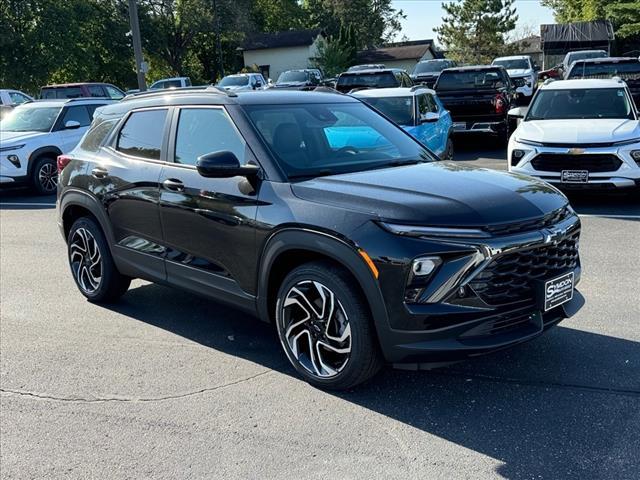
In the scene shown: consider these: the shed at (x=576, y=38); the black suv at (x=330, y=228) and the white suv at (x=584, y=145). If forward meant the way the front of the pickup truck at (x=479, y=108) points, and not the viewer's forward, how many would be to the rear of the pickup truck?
2

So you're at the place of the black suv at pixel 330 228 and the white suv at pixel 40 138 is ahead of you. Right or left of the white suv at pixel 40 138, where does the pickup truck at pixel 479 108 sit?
right

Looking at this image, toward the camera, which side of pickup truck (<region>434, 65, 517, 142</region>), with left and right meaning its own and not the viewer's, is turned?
back

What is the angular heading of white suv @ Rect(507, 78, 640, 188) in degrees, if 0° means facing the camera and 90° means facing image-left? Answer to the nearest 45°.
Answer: approximately 0°

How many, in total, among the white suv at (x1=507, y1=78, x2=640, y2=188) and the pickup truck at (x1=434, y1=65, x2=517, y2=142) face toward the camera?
1

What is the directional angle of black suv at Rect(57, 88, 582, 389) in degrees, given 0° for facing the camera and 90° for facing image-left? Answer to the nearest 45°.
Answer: approximately 315°

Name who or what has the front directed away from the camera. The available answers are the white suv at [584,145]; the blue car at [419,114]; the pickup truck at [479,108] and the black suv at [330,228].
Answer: the pickup truck

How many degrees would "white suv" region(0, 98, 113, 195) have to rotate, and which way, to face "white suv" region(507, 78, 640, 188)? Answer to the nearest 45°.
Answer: approximately 90° to its left

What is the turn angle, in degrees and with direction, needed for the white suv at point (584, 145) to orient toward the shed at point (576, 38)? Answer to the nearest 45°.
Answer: approximately 180°
